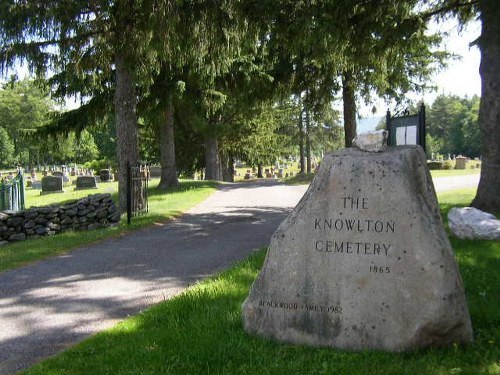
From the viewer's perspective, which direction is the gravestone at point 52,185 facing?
toward the camera

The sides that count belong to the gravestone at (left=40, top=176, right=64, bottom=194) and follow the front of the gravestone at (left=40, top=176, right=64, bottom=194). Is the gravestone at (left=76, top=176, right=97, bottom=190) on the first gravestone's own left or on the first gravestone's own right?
on the first gravestone's own left

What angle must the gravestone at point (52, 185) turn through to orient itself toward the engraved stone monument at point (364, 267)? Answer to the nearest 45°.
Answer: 0° — it already faces it

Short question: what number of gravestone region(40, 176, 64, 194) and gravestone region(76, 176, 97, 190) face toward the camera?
2

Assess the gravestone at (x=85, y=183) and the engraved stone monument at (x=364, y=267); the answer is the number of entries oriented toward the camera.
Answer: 2

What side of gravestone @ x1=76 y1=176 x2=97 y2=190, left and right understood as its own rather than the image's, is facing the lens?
front

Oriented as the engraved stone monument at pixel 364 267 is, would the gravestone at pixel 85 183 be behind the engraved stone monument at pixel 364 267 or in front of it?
behind

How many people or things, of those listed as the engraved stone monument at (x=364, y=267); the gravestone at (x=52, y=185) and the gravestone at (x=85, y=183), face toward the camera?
3

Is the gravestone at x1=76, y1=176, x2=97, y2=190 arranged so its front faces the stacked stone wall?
yes

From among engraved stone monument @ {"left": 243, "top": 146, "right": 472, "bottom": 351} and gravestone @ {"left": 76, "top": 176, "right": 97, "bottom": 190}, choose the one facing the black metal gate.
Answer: the gravestone

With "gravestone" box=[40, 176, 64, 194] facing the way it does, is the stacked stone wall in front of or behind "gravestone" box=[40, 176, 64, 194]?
in front

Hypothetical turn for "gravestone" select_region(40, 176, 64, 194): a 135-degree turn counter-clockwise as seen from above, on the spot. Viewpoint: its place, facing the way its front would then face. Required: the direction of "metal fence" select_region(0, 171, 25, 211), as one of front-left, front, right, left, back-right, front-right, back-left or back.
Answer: back-right

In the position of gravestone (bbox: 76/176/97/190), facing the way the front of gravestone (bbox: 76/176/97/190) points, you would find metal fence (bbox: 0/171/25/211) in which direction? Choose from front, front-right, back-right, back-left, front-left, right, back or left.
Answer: front

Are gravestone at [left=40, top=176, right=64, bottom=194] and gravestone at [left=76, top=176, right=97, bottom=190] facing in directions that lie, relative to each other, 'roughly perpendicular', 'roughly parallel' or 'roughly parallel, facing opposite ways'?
roughly parallel

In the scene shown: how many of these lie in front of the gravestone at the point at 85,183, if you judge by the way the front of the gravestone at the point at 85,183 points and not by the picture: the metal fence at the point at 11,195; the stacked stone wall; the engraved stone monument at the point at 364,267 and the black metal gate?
4
